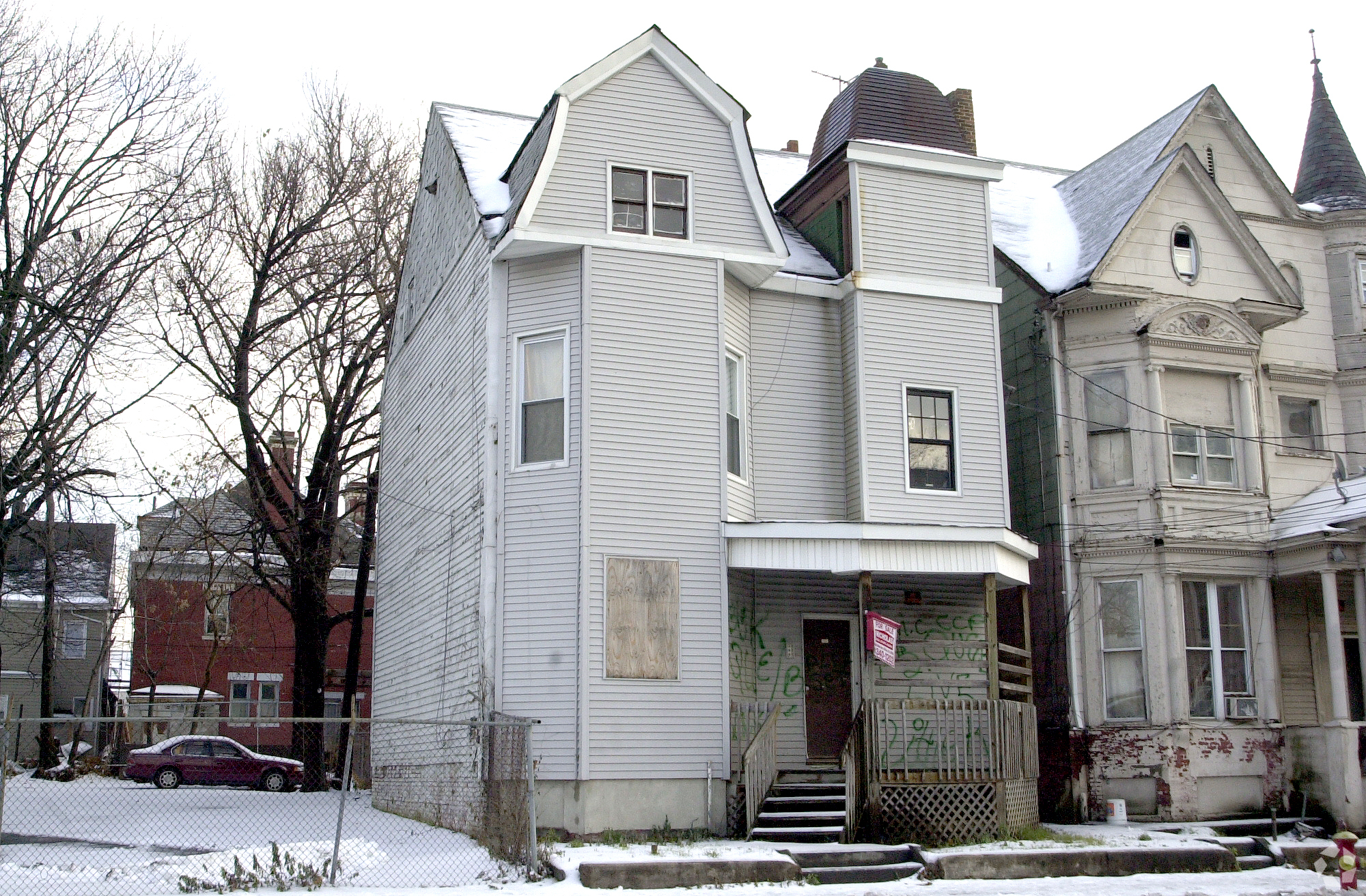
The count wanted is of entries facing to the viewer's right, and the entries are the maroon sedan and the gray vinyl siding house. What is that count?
1

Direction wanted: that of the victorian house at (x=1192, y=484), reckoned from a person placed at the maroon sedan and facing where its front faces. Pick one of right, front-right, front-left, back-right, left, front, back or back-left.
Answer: front-right

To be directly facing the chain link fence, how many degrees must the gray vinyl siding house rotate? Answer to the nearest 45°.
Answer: approximately 90° to its right

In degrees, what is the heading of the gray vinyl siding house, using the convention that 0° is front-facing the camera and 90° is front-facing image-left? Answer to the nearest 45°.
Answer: approximately 0°

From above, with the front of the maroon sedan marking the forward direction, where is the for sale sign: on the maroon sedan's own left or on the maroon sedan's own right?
on the maroon sedan's own right

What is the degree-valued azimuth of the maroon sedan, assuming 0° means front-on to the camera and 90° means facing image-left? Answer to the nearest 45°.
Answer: approximately 270°

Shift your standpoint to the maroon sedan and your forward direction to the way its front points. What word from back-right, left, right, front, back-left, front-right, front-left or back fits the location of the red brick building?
left

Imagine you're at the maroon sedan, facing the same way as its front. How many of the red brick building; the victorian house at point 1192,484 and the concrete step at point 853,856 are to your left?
1

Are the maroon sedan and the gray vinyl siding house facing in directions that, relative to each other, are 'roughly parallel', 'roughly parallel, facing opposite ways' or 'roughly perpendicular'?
roughly perpendicular

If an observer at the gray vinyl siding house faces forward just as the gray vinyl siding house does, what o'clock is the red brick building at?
The red brick building is roughly at 5 o'clock from the gray vinyl siding house.
